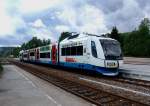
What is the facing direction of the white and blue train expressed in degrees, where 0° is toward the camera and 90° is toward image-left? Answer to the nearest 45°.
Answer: approximately 315°
